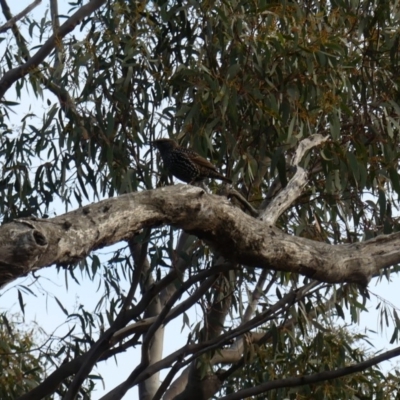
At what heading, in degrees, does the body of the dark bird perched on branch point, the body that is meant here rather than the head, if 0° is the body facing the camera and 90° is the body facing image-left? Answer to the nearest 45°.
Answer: approximately 90°
